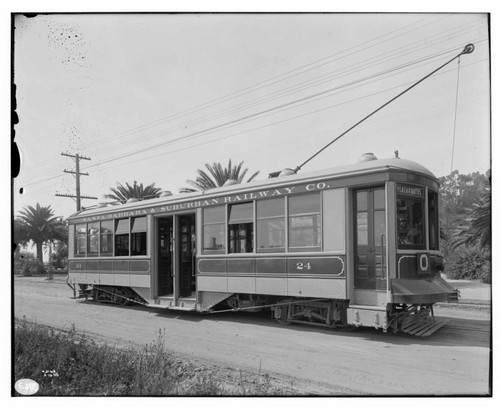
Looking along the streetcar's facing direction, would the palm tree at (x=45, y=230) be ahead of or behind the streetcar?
behind

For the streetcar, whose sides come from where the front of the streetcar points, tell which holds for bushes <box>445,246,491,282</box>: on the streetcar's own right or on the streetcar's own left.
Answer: on the streetcar's own left
